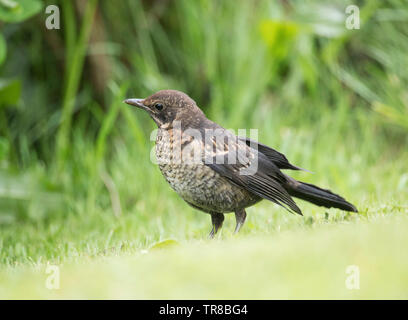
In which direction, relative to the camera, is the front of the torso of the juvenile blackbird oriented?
to the viewer's left
